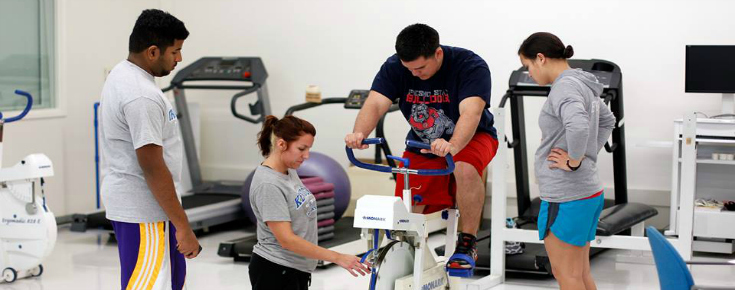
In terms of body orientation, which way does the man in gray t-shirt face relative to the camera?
to the viewer's right

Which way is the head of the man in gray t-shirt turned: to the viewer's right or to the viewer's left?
to the viewer's right

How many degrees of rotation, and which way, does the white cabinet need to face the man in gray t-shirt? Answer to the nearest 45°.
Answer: approximately 45° to its right

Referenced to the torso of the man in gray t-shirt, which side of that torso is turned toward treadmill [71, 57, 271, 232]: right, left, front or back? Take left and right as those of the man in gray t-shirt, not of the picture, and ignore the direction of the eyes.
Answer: left

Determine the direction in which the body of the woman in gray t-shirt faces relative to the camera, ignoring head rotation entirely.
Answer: to the viewer's right
